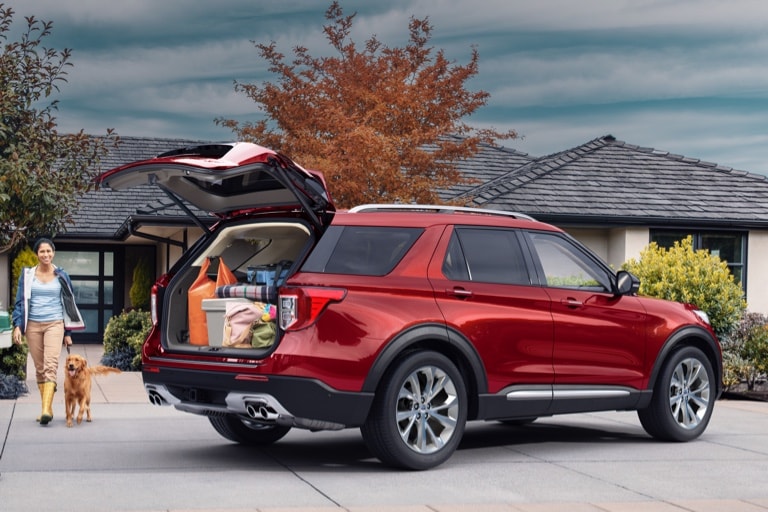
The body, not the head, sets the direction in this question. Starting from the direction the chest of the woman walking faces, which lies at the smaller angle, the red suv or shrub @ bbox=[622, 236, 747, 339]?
the red suv

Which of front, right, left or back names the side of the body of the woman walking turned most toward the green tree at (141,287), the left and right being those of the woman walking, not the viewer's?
back

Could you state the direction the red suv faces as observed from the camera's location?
facing away from the viewer and to the right of the viewer

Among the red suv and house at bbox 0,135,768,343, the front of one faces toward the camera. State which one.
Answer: the house

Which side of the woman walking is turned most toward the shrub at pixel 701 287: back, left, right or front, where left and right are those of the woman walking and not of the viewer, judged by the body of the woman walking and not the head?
left

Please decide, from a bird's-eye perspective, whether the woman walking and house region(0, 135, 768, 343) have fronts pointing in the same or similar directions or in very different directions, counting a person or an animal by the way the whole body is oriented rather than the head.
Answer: same or similar directions

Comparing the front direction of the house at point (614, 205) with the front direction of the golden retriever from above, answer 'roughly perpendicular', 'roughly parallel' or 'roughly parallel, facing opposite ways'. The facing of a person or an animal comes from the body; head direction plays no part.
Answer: roughly parallel

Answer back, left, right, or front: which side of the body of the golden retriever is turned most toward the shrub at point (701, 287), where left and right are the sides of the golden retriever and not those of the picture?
left

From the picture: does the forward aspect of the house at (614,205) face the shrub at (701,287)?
yes

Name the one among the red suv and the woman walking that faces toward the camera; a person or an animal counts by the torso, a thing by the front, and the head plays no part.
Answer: the woman walking

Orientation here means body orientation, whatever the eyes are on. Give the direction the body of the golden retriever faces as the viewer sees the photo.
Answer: toward the camera

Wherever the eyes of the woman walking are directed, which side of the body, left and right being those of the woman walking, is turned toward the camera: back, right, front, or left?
front

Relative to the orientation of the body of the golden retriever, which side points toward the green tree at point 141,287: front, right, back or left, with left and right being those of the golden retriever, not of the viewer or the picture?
back

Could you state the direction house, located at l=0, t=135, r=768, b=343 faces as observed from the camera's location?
facing the viewer

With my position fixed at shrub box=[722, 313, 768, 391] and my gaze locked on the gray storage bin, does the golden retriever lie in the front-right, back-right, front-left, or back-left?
front-right

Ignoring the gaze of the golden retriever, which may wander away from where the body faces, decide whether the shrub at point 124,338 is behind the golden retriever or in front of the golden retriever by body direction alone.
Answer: behind
